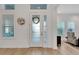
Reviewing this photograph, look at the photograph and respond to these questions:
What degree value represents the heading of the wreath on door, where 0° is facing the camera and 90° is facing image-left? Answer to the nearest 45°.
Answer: approximately 0°

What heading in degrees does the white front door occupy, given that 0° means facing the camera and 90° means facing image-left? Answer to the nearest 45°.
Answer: approximately 0°
